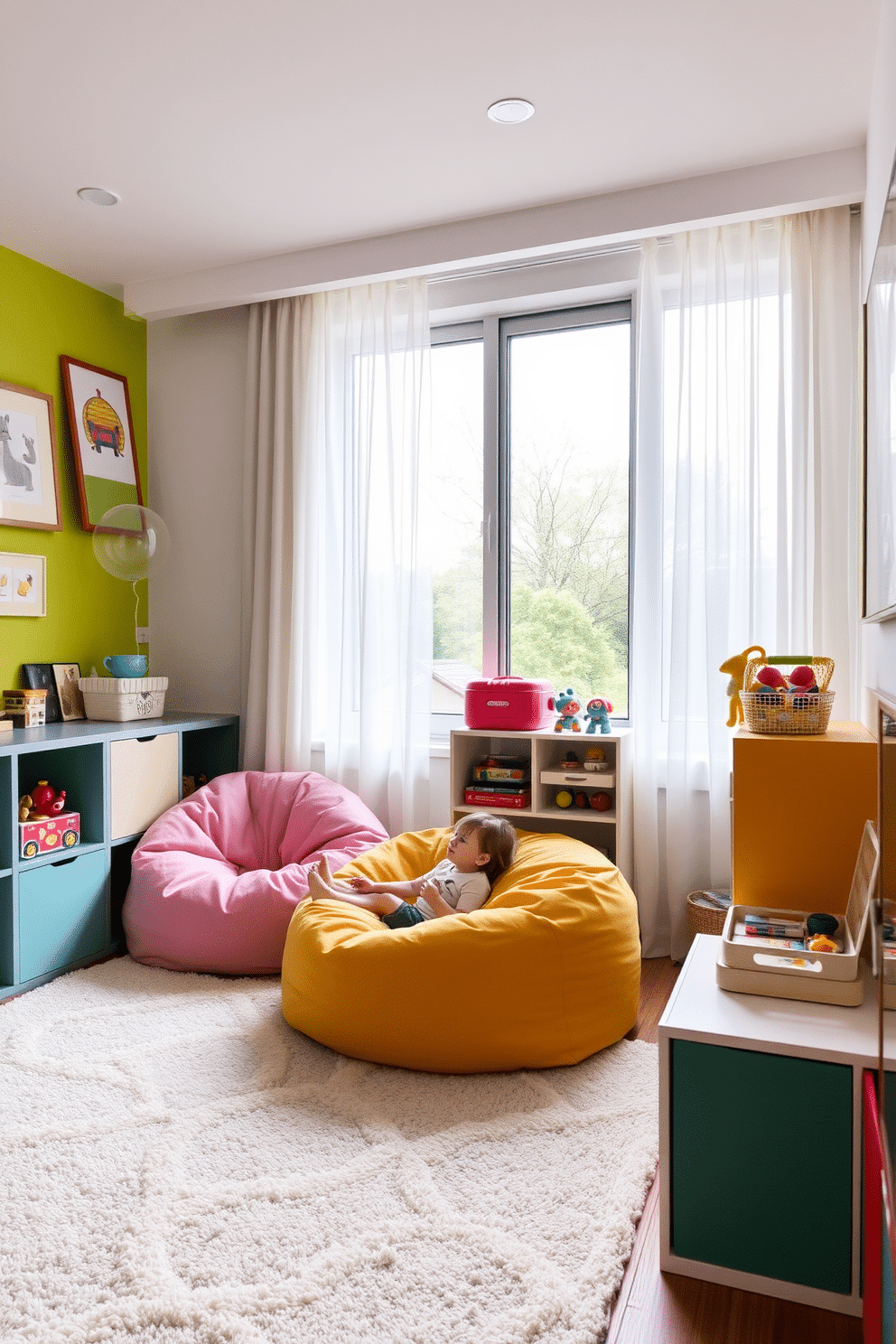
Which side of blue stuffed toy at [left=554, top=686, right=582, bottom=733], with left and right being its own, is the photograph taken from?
front

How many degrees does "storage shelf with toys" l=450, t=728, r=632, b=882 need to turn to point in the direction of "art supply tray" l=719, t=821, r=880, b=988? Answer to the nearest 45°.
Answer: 0° — it already faces it

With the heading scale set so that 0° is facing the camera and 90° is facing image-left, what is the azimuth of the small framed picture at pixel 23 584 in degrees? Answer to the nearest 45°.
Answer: approximately 315°

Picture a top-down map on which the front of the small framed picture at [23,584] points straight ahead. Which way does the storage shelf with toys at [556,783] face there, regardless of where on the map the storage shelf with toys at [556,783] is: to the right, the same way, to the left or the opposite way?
to the right

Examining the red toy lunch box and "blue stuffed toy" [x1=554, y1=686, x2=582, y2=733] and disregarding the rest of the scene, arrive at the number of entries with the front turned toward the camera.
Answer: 2

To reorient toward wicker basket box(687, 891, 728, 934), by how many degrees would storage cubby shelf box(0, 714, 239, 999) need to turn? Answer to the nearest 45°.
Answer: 0° — it already faces it

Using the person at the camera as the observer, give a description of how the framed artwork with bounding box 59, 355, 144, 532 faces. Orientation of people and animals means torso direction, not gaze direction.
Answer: facing the viewer and to the right of the viewer

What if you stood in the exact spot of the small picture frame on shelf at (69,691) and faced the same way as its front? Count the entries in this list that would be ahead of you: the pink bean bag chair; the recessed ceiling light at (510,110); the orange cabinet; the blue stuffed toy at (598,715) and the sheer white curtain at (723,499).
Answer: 5

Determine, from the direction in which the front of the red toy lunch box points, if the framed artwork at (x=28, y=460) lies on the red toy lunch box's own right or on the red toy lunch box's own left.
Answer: on the red toy lunch box's own right

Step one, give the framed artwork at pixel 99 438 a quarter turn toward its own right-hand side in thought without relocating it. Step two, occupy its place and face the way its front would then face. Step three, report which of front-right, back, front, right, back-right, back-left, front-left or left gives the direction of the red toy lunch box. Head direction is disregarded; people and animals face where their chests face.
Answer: left

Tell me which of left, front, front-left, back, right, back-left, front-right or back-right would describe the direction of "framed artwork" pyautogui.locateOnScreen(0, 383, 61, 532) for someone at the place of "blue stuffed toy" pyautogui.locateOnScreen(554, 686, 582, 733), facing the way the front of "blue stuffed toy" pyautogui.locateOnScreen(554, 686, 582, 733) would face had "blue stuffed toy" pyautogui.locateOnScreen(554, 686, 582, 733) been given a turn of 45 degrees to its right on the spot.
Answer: front-right

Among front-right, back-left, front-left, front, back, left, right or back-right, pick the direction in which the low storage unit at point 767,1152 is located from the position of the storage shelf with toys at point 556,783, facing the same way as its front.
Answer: front

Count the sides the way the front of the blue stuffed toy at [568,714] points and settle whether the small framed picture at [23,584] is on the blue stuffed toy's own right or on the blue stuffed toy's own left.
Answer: on the blue stuffed toy's own right

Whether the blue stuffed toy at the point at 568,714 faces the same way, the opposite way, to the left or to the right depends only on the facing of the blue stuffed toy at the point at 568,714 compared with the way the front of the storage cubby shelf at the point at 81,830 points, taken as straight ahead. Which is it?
to the right

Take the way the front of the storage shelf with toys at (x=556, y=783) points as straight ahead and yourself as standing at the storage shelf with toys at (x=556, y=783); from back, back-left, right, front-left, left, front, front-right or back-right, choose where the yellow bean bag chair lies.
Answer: front
